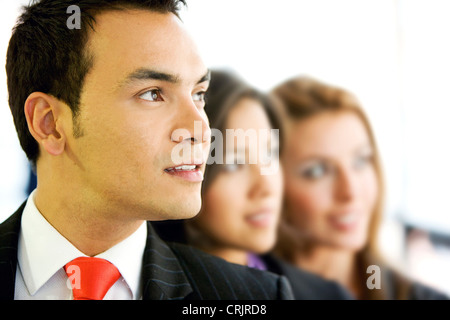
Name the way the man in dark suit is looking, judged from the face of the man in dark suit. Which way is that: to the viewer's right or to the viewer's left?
to the viewer's right

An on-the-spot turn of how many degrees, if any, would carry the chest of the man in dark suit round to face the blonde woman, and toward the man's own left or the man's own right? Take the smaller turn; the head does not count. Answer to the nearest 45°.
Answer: approximately 90° to the man's own left

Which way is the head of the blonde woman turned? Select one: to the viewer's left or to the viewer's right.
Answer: to the viewer's right

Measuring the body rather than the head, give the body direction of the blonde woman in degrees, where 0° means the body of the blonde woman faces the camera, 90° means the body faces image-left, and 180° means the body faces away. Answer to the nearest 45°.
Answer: approximately 315°

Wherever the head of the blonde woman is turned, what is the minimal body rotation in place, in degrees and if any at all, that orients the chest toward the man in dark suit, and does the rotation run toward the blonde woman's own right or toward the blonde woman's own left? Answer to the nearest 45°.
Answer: approximately 90° to the blonde woman's own right

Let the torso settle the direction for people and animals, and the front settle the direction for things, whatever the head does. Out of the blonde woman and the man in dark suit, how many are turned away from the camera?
0

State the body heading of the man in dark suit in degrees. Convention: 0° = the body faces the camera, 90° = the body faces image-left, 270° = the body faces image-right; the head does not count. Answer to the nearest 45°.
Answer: approximately 315°
